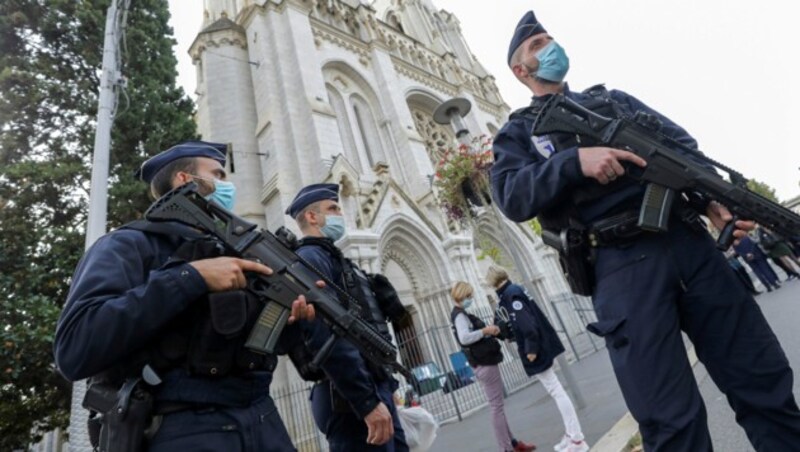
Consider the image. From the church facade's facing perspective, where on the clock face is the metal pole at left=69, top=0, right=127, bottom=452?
The metal pole is roughly at 2 o'clock from the church facade.

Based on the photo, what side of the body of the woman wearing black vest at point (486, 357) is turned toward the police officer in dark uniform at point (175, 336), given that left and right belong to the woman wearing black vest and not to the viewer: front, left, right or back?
right

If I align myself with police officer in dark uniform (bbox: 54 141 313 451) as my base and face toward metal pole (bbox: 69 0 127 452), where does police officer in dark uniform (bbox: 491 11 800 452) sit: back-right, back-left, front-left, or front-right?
back-right

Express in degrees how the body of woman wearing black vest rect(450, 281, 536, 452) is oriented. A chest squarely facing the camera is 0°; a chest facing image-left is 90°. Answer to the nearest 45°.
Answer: approximately 270°

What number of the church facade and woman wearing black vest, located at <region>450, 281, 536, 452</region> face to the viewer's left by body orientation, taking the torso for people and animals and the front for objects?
0

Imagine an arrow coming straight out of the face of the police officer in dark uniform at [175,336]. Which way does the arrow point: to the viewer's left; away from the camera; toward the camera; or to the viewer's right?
to the viewer's right

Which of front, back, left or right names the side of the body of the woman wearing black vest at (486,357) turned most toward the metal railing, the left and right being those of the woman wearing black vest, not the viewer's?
left

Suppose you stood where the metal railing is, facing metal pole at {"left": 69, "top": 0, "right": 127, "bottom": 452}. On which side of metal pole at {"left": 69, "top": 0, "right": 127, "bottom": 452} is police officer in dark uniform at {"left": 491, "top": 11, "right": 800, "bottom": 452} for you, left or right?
left

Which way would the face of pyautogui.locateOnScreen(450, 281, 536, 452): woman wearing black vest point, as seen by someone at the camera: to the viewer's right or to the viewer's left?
to the viewer's right

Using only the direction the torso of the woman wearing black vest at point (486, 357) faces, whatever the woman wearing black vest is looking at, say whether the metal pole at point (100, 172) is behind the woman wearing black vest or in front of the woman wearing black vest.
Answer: behind

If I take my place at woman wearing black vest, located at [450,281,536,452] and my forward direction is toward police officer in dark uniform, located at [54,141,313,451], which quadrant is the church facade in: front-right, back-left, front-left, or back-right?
back-right
